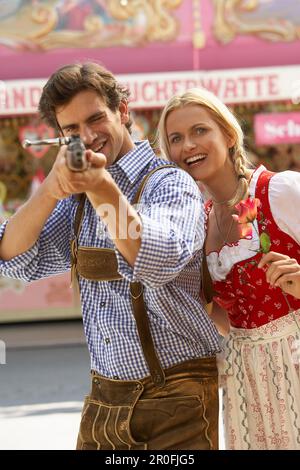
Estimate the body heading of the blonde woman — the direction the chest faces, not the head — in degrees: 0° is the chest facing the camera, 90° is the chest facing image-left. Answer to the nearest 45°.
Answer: approximately 45°

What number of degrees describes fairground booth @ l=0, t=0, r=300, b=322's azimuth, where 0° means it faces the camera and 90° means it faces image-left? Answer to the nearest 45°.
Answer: approximately 0°

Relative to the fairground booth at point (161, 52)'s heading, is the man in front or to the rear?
in front

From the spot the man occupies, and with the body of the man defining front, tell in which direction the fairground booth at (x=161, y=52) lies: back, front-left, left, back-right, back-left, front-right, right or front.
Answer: back-right
